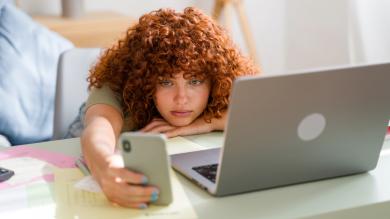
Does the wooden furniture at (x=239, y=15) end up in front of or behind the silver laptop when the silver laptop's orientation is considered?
in front

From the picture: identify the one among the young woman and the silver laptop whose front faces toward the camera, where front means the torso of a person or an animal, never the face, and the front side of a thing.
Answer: the young woman

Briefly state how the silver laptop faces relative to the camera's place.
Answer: facing away from the viewer and to the left of the viewer

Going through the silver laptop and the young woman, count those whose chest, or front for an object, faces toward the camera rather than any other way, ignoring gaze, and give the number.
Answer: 1

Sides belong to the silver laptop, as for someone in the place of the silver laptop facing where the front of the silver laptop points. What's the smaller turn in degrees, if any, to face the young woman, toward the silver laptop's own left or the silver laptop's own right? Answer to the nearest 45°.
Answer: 0° — it already faces them

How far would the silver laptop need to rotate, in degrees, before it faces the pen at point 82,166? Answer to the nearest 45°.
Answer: approximately 45° to its left

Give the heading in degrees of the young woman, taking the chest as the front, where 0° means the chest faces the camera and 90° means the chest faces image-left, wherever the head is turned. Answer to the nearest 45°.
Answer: approximately 0°

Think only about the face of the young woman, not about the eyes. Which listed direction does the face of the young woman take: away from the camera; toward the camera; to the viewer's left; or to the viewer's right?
toward the camera

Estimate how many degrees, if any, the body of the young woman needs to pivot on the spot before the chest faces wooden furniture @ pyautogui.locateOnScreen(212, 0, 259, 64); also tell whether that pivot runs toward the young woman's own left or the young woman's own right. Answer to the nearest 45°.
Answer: approximately 180°

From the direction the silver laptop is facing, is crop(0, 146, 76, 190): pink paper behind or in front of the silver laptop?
in front

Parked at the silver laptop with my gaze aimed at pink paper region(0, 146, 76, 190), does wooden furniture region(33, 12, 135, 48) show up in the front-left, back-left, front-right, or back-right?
front-right
